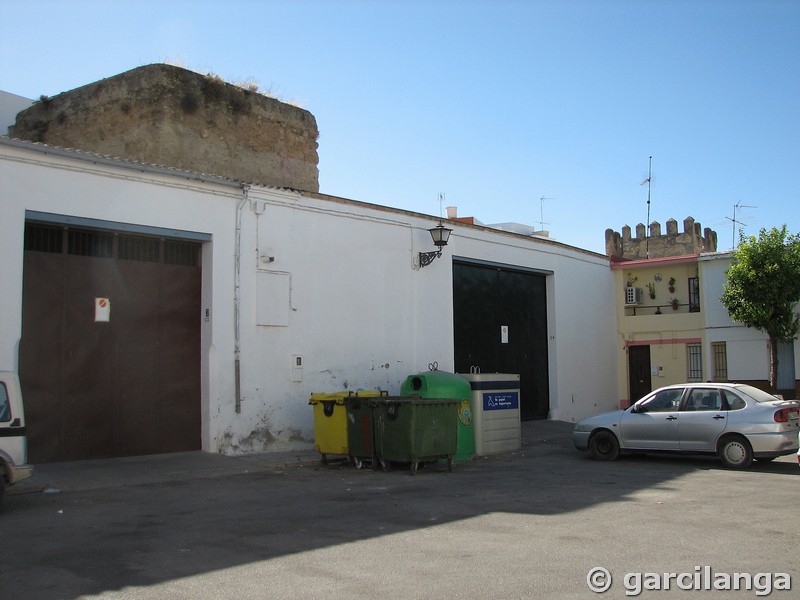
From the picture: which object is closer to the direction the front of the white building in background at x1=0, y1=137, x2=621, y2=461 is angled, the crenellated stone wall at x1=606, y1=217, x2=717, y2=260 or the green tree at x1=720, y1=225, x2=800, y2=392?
the green tree

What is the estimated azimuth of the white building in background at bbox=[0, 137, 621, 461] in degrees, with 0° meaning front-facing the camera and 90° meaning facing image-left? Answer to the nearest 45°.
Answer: approximately 315°

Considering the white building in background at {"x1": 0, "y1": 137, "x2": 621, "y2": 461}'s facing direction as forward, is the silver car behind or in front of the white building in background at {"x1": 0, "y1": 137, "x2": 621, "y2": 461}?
in front

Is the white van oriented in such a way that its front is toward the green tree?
no

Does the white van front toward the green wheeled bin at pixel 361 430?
no

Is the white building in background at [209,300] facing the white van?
no

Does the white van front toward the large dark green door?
no
